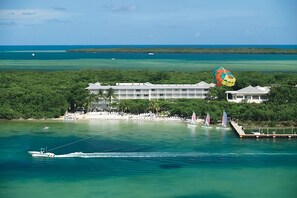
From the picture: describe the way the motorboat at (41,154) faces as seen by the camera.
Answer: facing to the left of the viewer

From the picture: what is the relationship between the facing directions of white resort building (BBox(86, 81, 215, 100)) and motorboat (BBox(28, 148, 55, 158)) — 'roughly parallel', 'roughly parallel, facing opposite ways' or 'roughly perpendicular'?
roughly perpendicular

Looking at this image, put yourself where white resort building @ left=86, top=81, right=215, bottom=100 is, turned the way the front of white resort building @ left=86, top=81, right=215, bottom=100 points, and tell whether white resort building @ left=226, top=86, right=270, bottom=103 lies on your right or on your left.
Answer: on your left

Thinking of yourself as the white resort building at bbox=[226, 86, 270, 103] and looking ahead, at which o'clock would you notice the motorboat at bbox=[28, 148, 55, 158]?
The motorboat is roughly at 1 o'clock from the white resort building.

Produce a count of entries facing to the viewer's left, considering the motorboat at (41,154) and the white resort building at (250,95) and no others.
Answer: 1

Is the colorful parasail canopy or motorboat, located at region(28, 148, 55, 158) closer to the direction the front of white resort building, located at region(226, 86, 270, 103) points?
the motorboat

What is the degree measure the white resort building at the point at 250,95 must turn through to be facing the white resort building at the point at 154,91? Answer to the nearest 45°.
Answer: approximately 90° to its right

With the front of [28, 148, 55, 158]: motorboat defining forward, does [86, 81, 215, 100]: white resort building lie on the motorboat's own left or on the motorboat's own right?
on the motorboat's own right

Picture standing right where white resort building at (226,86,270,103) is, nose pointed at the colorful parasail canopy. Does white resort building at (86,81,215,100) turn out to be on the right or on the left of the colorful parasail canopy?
left

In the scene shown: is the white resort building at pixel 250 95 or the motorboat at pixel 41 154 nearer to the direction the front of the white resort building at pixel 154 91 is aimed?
the motorboat

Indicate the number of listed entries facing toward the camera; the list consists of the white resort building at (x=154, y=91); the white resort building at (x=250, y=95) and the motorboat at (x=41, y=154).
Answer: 2

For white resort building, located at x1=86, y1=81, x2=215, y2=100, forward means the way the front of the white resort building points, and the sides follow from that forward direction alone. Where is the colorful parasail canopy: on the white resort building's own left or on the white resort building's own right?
on the white resort building's own left
